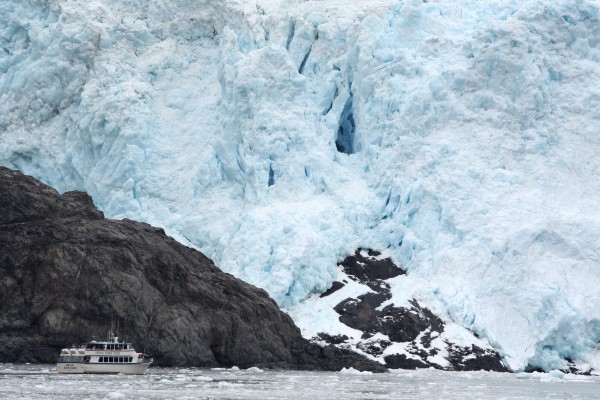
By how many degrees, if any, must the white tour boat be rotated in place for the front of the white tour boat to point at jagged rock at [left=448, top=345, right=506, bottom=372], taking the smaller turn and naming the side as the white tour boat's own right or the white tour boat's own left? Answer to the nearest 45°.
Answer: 0° — it already faces it

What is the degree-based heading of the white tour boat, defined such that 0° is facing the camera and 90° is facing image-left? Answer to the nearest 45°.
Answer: approximately 270°
